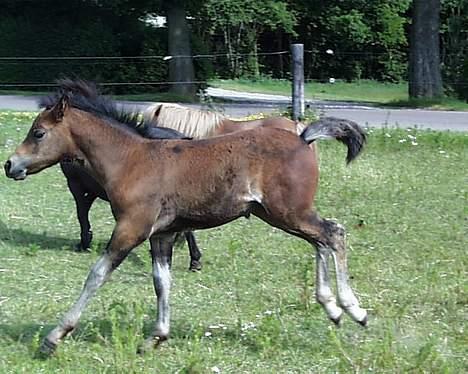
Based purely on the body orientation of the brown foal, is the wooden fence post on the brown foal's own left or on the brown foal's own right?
on the brown foal's own right

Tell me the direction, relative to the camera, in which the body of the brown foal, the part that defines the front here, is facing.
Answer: to the viewer's left

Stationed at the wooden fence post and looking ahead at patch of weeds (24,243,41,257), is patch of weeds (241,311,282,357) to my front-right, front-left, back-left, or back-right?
front-left

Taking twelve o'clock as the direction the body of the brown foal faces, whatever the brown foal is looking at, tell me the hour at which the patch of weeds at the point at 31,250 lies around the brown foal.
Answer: The patch of weeds is roughly at 2 o'clock from the brown foal.
